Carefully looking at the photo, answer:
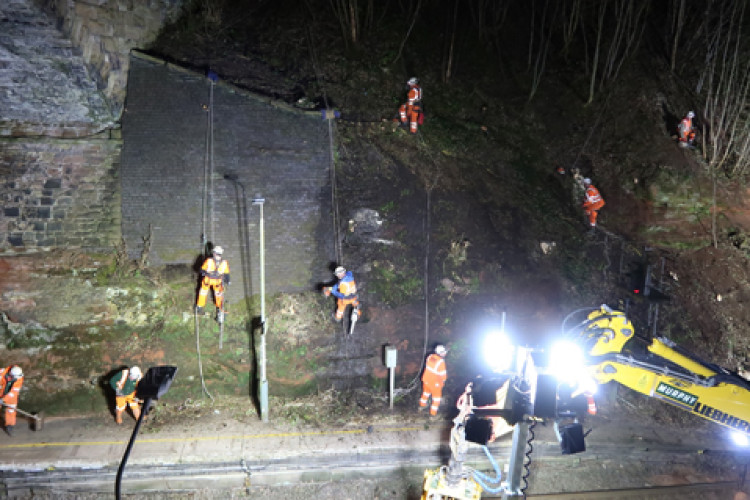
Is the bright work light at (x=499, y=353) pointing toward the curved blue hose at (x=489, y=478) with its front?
yes

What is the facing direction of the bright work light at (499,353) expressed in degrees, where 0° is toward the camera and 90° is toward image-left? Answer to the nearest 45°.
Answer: approximately 0°

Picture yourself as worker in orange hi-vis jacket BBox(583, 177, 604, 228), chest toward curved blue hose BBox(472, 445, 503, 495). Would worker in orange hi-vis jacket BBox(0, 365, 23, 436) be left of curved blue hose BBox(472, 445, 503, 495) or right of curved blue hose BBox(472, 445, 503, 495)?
right

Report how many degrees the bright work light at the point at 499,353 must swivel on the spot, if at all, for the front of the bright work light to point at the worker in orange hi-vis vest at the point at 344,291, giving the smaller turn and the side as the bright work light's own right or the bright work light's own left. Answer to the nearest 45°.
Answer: approximately 135° to the bright work light's own right
